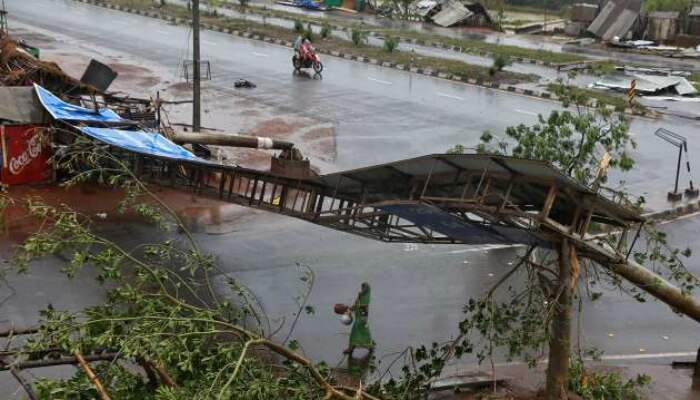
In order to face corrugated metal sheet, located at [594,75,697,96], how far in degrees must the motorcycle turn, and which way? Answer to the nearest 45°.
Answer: approximately 45° to its left

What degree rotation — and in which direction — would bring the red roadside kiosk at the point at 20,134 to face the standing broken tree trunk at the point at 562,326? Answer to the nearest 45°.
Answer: approximately 45° to its left

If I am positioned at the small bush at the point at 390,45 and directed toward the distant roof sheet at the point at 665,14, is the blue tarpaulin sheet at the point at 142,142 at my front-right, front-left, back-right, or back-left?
back-right
